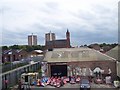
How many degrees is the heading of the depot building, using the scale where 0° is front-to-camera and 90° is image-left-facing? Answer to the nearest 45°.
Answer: approximately 0°
